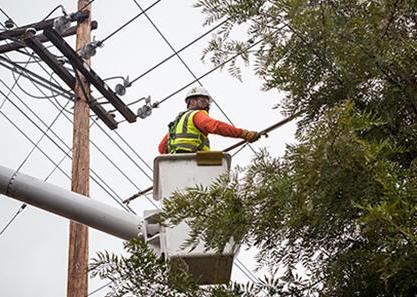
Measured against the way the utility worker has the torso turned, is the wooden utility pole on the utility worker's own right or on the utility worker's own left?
on the utility worker's own left

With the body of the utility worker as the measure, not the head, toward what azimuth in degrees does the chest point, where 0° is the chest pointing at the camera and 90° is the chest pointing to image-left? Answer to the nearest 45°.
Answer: approximately 225°
